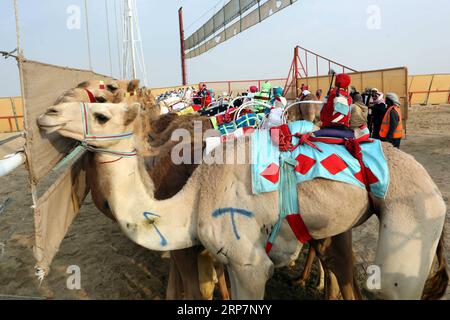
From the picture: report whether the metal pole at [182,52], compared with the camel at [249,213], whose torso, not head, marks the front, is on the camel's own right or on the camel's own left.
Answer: on the camel's own right

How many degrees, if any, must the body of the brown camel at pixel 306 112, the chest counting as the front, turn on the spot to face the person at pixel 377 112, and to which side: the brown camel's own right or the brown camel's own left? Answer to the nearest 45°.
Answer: approximately 135° to the brown camel's own right

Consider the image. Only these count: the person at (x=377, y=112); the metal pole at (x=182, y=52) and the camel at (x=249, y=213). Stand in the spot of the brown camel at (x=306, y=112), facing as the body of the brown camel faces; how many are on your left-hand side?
1

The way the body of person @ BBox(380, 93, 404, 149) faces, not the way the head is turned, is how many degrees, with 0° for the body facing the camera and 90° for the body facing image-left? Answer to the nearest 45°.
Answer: approximately 90°

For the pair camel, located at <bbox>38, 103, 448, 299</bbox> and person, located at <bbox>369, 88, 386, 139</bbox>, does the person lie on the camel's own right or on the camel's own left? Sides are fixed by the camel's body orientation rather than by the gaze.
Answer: on the camel's own right

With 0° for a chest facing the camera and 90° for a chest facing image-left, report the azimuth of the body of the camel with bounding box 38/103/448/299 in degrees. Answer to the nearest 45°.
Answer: approximately 90°
